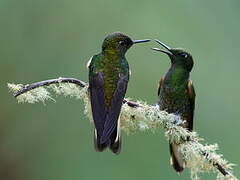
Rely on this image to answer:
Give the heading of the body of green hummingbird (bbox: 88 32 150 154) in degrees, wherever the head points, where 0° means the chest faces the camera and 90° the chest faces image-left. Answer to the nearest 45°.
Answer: approximately 180°

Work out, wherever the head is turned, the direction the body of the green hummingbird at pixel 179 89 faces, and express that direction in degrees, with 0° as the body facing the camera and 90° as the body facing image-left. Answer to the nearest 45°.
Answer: approximately 45°
